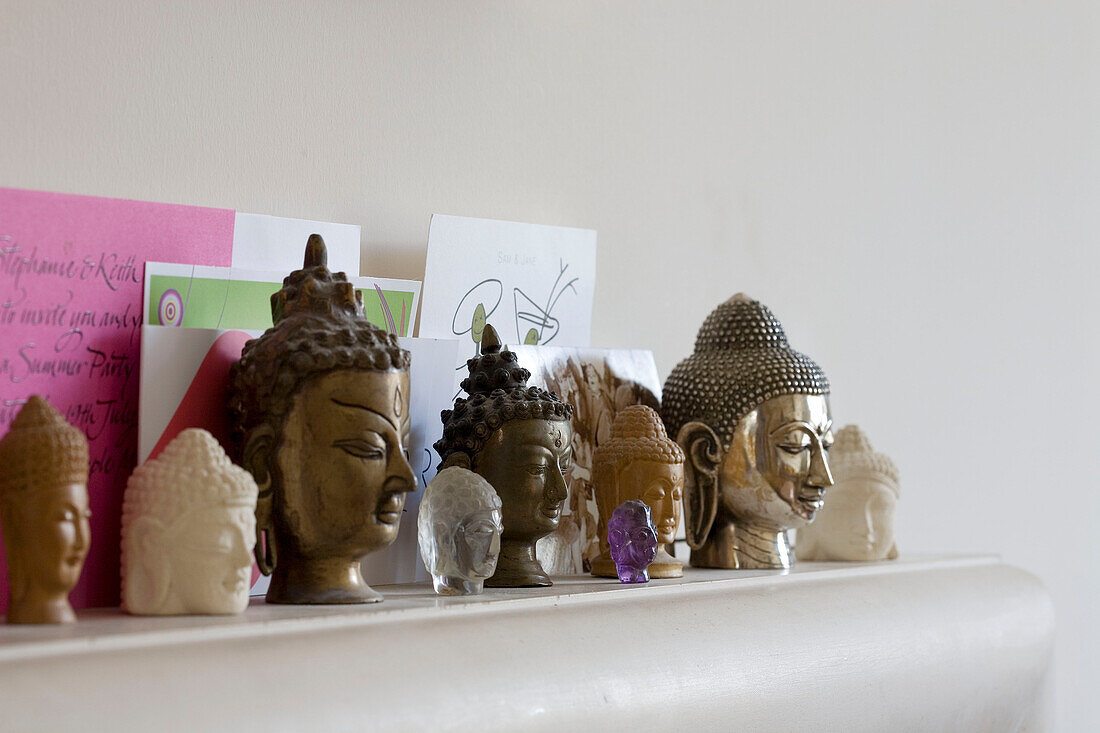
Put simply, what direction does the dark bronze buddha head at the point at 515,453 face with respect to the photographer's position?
facing the viewer and to the right of the viewer

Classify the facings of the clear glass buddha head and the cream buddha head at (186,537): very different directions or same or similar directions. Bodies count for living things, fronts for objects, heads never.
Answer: same or similar directions

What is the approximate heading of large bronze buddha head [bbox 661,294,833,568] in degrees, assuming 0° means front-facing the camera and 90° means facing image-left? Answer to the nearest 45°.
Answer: approximately 315°

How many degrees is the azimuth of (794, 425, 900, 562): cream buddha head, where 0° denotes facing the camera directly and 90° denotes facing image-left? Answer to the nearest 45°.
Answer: approximately 315°

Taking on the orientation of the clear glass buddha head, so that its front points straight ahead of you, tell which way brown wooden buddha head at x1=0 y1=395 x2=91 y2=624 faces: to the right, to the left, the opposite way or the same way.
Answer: the same way

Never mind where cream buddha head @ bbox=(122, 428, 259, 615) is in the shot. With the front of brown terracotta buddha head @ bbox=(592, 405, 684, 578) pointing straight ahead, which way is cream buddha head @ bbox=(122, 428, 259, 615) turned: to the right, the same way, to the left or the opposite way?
the same way

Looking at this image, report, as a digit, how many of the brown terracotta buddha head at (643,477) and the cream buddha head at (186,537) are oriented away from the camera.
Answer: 0

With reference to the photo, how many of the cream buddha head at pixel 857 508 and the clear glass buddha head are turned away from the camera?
0

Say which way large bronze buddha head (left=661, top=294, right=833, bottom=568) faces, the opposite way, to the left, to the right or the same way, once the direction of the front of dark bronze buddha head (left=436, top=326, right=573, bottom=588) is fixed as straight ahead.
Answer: the same way

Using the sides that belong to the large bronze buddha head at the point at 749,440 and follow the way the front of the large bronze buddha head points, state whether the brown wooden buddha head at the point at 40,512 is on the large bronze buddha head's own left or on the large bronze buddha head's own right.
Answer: on the large bronze buddha head's own right

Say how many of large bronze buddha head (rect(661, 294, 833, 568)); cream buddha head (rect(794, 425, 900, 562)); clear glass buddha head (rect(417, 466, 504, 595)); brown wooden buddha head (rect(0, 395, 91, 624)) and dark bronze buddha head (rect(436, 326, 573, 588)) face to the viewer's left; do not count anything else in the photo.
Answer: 0
